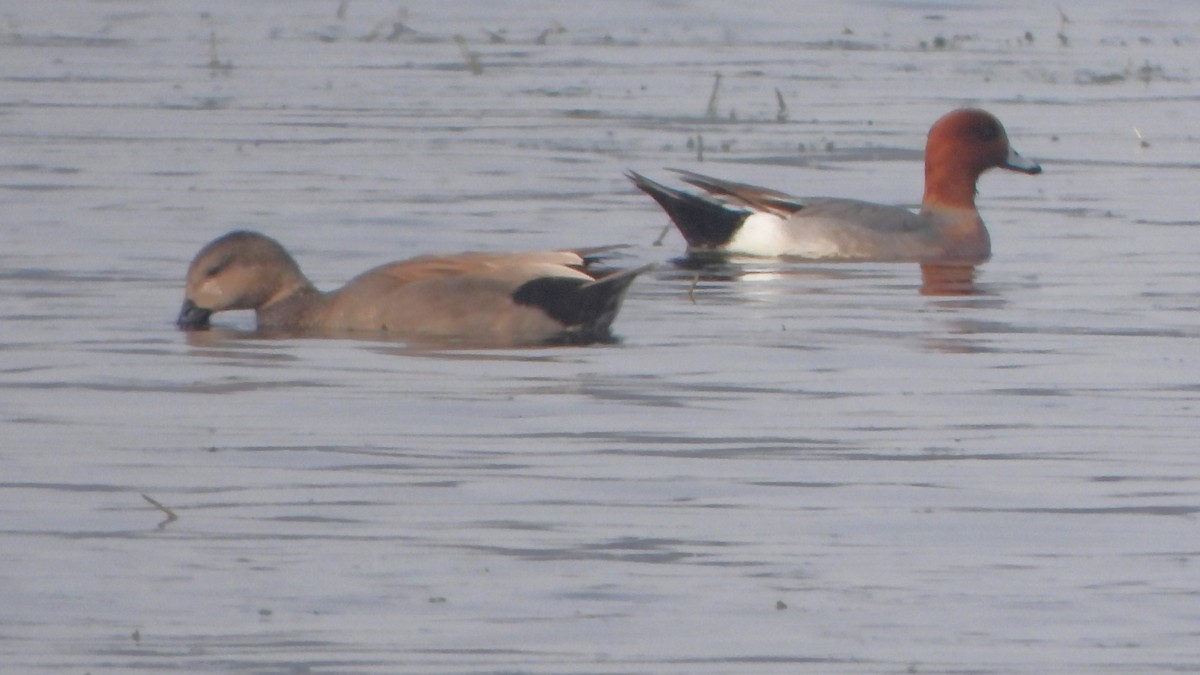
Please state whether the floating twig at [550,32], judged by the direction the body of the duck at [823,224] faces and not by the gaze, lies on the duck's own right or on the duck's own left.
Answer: on the duck's own left

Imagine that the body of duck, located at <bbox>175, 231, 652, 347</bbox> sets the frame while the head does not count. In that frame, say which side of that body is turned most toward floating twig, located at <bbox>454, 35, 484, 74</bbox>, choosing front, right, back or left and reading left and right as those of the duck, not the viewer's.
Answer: right

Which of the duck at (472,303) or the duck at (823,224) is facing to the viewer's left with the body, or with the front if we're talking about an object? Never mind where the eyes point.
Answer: the duck at (472,303)

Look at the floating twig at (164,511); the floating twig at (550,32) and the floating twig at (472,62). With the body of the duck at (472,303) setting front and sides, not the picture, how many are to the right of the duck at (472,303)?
2

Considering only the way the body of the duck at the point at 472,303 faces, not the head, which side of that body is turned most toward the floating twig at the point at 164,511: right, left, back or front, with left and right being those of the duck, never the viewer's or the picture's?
left

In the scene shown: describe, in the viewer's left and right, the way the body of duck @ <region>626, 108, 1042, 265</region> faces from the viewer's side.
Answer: facing to the right of the viewer

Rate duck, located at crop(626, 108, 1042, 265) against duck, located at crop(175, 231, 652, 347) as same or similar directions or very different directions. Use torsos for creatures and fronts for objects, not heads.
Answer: very different directions

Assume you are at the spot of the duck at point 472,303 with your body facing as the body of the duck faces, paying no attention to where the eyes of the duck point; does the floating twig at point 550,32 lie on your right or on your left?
on your right

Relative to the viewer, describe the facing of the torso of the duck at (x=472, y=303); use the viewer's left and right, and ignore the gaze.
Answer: facing to the left of the viewer

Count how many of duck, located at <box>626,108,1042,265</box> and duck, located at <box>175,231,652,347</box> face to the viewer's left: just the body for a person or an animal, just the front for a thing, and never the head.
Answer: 1
